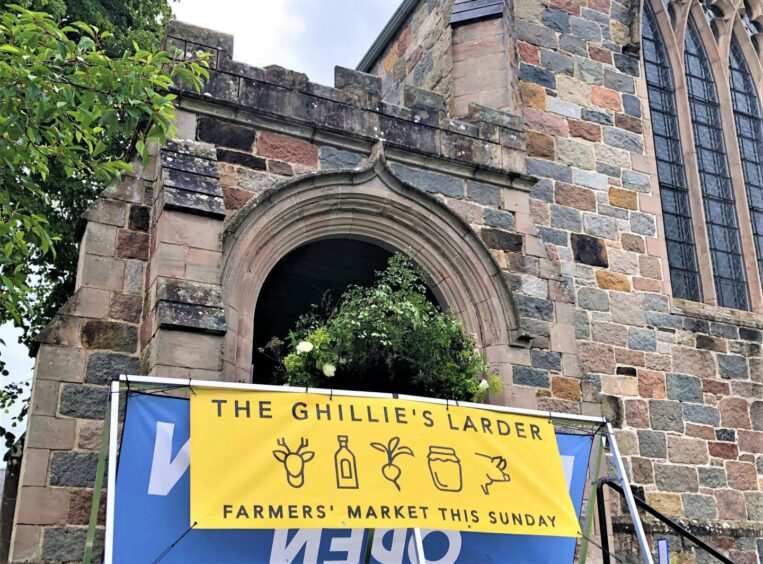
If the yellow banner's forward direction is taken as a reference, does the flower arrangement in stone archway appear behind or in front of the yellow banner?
behind

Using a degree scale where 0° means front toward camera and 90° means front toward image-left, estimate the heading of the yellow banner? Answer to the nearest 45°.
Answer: approximately 0°

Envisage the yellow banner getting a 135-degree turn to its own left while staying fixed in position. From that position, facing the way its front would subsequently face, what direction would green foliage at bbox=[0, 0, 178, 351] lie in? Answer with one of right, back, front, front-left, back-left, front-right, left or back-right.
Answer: left

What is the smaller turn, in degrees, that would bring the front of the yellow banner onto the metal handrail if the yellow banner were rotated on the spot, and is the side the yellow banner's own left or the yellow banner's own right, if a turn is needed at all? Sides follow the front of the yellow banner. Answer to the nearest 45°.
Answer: approximately 135° to the yellow banner's own left
